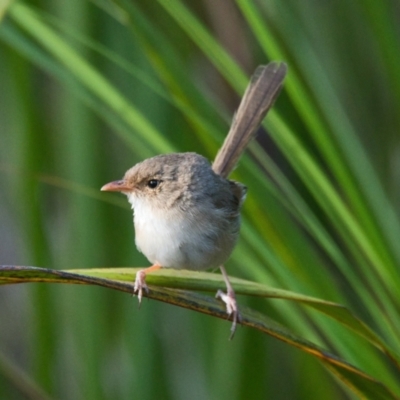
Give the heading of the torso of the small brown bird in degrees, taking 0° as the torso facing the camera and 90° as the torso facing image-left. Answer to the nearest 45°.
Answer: approximately 45°
